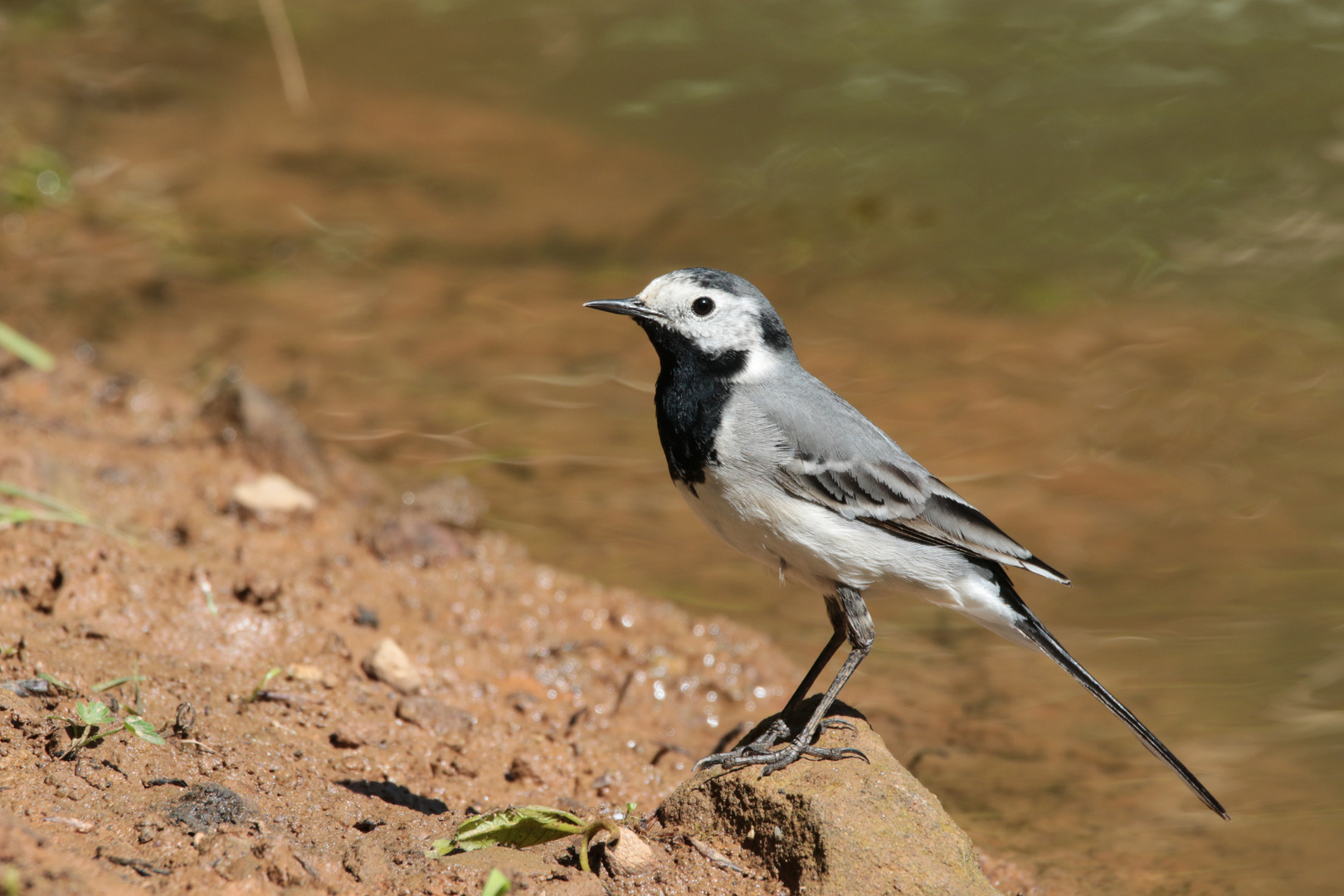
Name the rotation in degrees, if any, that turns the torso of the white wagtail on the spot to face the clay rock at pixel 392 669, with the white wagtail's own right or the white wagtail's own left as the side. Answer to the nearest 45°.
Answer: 0° — it already faces it

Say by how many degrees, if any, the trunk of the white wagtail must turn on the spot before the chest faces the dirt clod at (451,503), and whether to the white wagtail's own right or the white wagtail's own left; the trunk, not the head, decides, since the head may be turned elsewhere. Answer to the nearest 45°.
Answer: approximately 45° to the white wagtail's own right

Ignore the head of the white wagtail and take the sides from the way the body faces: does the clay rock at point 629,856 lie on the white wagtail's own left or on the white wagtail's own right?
on the white wagtail's own left

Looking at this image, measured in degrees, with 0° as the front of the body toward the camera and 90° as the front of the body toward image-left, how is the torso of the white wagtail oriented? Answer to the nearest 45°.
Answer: approximately 90°

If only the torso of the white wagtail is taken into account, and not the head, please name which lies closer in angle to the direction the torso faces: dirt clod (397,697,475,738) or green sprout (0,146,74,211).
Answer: the dirt clod

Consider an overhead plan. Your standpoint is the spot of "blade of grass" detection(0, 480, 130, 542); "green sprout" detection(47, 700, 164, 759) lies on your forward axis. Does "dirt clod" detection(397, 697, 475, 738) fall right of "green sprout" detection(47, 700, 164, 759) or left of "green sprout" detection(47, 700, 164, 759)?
left

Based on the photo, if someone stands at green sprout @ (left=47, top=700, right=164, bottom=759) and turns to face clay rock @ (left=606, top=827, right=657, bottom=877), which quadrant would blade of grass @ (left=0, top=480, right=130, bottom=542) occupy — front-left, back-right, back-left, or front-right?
back-left
